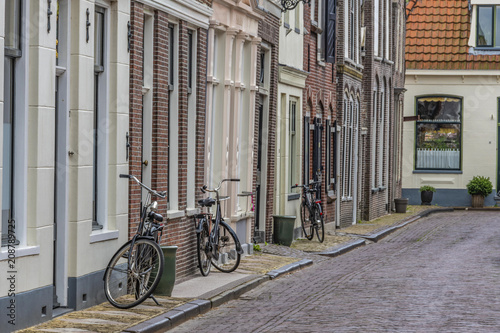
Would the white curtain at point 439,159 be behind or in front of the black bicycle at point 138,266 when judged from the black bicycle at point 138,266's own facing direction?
behind

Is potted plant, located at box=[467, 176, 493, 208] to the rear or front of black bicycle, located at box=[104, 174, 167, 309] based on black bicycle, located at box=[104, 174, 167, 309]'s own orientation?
to the rear

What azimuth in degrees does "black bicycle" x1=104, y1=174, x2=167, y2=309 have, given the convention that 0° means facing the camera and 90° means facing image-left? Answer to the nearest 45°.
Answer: approximately 45°

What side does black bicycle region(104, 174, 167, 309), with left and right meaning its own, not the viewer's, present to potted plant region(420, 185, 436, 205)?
back

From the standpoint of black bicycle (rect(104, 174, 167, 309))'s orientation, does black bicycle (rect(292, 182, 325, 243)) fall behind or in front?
behind
